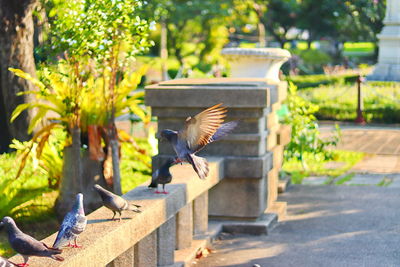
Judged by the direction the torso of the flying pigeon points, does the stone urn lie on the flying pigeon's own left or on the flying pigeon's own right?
on the flying pigeon's own right

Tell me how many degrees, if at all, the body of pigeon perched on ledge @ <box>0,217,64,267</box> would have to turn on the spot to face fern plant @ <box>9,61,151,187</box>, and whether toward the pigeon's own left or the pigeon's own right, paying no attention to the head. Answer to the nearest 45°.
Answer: approximately 90° to the pigeon's own right

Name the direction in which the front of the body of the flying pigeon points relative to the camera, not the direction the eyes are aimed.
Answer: to the viewer's left

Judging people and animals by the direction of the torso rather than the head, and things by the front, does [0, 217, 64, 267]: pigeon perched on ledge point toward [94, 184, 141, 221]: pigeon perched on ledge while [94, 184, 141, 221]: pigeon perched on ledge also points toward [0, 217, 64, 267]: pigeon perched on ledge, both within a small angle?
no

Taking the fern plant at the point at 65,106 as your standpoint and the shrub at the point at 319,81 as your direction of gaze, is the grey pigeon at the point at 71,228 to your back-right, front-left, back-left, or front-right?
back-right

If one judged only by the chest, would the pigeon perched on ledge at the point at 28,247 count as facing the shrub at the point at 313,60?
no

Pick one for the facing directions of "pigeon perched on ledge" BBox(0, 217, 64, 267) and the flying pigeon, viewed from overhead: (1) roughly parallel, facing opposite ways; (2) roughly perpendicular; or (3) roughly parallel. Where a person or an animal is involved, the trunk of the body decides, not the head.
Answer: roughly parallel
